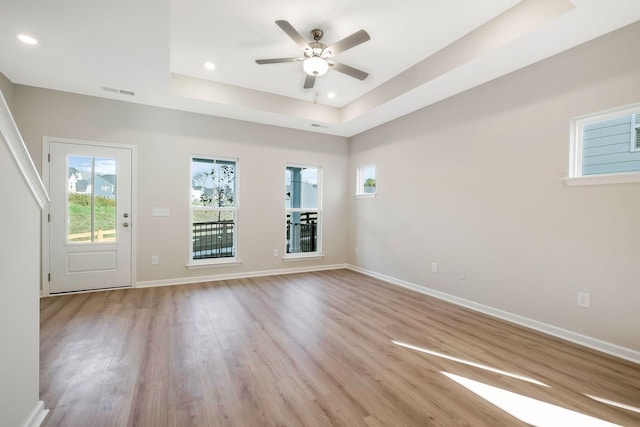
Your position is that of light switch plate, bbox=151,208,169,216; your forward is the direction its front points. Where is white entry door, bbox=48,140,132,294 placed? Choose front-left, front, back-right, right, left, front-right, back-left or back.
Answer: right

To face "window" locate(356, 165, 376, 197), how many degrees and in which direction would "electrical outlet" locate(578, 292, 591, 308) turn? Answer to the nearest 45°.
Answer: approximately 90° to its right

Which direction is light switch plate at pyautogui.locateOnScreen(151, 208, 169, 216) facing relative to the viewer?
toward the camera

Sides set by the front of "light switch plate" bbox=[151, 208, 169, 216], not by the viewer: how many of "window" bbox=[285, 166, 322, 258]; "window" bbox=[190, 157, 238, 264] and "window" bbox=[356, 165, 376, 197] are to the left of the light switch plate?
3

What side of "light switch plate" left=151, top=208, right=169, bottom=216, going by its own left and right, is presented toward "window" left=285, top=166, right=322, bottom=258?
left

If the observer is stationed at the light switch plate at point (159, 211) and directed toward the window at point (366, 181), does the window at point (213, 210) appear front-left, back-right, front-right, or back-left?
front-left

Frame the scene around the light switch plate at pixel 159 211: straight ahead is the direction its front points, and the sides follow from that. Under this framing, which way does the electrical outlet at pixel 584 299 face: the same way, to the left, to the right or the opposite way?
to the right

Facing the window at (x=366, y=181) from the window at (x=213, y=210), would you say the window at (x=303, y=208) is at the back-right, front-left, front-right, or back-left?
front-left

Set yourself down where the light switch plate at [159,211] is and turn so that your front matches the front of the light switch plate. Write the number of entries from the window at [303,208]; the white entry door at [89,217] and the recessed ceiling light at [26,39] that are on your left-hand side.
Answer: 1

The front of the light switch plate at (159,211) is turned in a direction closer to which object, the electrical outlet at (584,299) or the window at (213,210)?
the electrical outlet

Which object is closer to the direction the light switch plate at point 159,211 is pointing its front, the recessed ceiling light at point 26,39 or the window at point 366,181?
the recessed ceiling light

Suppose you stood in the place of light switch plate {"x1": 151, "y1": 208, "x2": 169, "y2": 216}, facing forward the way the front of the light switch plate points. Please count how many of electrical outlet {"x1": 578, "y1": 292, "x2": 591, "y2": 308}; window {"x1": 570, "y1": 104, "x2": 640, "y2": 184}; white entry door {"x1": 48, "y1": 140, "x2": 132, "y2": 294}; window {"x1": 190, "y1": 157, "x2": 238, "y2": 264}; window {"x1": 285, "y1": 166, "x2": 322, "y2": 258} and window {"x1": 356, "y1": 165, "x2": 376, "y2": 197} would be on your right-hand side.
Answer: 1

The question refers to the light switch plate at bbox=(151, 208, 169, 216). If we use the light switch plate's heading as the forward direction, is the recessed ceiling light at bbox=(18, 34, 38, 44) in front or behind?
in front

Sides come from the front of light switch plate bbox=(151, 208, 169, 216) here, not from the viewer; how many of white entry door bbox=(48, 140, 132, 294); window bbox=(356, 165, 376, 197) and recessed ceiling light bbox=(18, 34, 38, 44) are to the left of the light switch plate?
1

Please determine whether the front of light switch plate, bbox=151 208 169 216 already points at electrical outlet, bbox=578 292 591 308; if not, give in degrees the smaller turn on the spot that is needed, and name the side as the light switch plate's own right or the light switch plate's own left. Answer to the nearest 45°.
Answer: approximately 45° to the light switch plate's own left

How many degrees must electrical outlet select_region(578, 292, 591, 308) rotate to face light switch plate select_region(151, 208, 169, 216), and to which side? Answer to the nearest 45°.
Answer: approximately 45° to its right
